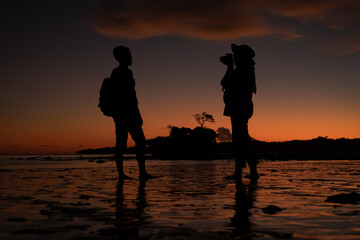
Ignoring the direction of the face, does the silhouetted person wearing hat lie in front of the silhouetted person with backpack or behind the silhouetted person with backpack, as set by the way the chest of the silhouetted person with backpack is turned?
in front

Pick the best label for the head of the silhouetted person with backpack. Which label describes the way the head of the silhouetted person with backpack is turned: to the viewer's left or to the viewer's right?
to the viewer's right

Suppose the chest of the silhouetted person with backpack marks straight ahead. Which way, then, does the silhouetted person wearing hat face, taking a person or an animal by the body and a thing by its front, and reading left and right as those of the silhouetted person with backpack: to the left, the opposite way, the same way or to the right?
the opposite way

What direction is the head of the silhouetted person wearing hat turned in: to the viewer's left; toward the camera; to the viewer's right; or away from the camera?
to the viewer's left

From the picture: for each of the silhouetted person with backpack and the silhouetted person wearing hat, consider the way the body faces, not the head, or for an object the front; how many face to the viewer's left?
1

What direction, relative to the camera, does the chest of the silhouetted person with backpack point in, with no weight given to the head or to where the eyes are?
to the viewer's right

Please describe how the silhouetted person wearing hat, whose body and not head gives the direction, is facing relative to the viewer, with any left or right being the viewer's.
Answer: facing to the left of the viewer

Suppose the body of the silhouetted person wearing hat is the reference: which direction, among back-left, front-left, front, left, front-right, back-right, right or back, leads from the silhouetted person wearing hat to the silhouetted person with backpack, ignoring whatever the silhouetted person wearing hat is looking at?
front
